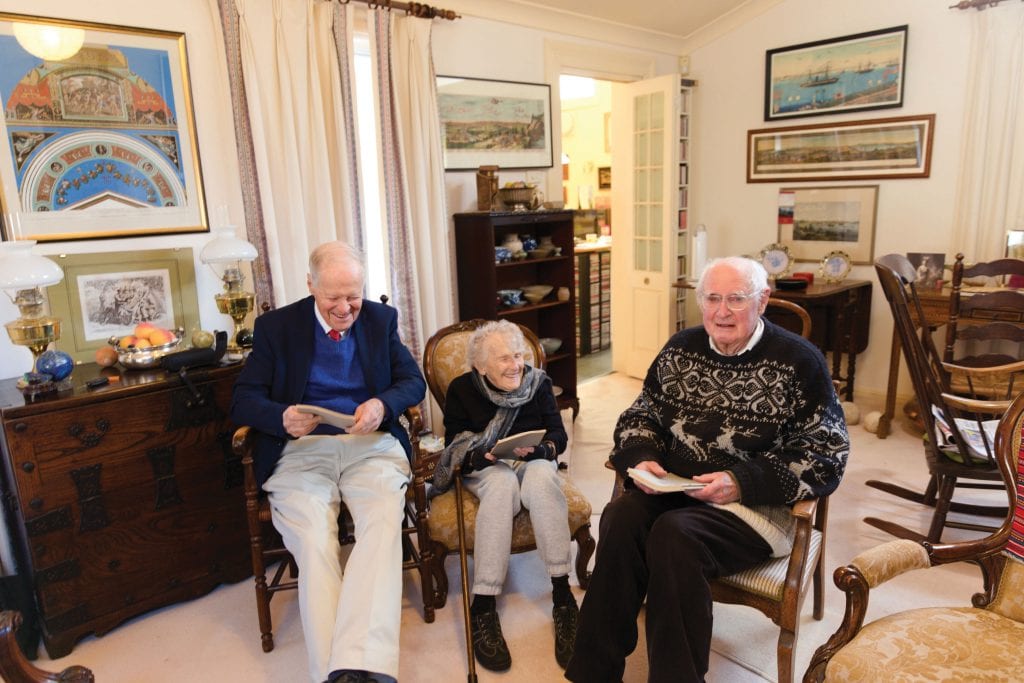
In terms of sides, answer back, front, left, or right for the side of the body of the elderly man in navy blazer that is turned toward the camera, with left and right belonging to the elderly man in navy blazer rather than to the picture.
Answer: front

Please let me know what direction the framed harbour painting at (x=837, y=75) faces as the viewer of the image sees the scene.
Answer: facing the viewer and to the left of the viewer

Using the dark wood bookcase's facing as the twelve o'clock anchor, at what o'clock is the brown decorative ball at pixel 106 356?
The brown decorative ball is roughly at 3 o'clock from the dark wood bookcase.

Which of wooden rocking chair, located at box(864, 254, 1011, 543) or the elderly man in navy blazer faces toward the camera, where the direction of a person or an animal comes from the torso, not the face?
the elderly man in navy blazer

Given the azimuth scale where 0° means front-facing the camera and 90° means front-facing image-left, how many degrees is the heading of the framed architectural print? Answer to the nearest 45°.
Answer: approximately 315°

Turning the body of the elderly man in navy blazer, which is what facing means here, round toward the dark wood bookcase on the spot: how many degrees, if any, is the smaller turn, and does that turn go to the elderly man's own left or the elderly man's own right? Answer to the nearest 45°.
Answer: approximately 135° to the elderly man's own left

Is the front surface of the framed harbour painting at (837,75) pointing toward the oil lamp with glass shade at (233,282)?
yes

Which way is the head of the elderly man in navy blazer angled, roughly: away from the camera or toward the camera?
toward the camera

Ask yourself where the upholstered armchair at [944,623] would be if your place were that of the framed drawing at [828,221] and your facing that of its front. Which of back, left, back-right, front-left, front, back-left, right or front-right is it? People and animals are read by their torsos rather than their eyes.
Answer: front-left

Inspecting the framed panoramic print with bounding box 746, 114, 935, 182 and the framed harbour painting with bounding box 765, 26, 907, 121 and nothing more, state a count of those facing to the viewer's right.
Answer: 0

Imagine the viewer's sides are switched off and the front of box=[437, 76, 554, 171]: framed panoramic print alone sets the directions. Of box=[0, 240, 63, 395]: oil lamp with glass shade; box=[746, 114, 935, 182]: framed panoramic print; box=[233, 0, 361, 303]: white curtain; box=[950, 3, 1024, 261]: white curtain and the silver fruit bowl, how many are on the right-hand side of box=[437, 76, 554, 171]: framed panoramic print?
3

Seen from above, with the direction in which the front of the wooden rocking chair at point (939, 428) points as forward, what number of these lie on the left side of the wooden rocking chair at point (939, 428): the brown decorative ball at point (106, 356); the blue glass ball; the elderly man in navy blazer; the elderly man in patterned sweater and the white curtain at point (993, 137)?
1
